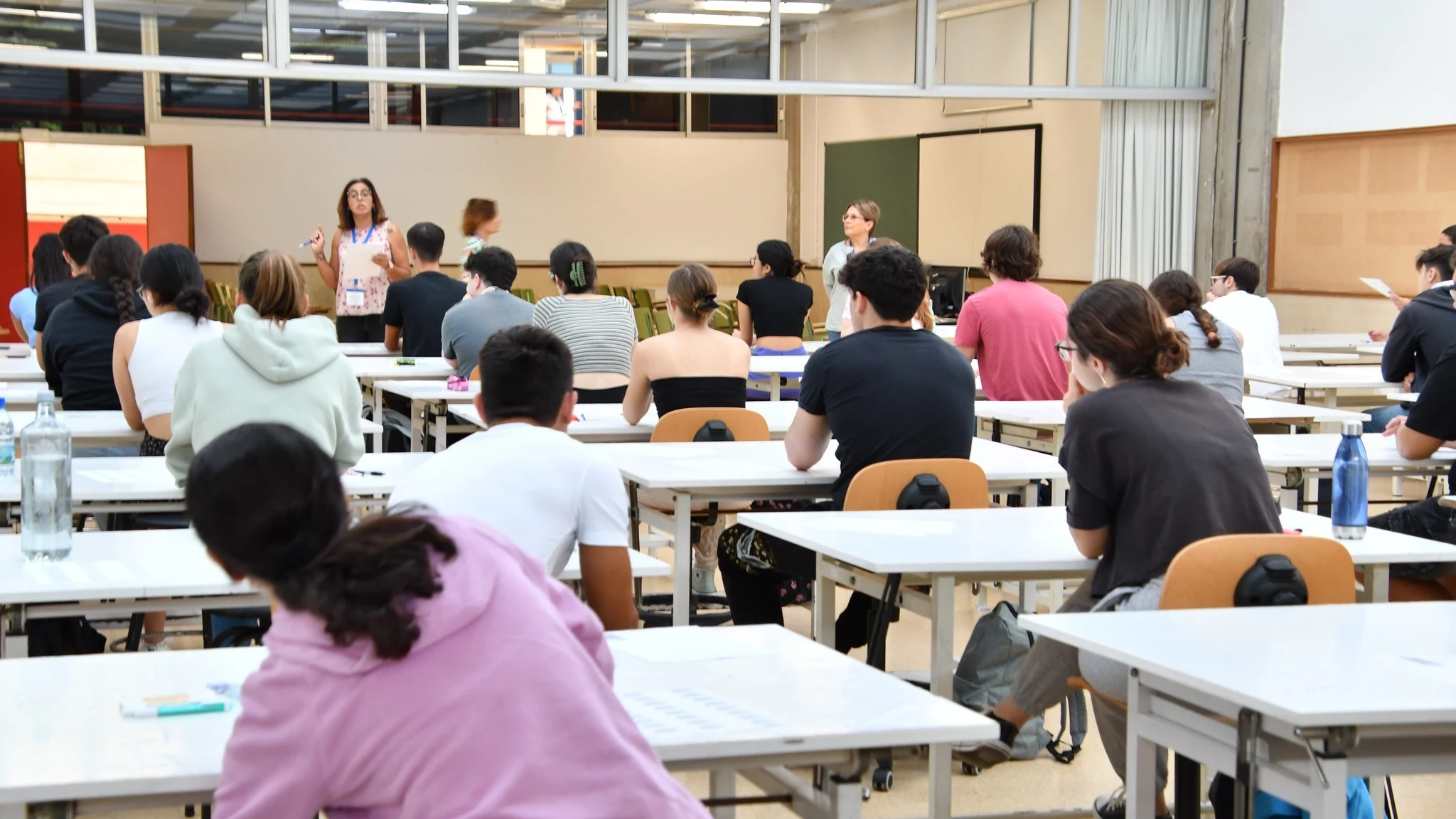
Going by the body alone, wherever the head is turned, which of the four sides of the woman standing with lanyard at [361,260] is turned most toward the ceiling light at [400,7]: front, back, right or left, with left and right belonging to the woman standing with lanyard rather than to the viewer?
back

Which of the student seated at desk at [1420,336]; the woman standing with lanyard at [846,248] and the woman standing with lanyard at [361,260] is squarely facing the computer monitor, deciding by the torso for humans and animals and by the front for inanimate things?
the student seated at desk

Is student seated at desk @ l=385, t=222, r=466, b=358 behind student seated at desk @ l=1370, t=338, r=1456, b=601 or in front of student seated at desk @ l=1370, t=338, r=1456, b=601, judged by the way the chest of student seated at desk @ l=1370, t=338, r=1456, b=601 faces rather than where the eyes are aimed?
in front

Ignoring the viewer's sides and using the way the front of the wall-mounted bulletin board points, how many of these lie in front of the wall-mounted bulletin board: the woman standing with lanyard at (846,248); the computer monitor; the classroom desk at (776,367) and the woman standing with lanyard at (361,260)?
4

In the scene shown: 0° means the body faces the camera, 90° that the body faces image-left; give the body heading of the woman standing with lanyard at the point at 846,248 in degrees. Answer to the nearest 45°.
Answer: approximately 45°

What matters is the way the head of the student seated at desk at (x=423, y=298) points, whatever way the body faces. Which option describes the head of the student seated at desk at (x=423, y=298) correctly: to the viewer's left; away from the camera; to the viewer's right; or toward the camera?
away from the camera

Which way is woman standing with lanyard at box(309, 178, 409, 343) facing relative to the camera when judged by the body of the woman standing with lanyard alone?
toward the camera

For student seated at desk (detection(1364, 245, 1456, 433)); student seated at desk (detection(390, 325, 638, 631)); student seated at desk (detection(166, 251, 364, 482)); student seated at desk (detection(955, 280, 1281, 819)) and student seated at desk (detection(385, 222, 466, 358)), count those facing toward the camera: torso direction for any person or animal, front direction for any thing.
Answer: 0

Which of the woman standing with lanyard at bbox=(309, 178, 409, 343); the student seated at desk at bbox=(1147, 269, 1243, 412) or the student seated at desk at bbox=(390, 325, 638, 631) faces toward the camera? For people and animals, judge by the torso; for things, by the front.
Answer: the woman standing with lanyard

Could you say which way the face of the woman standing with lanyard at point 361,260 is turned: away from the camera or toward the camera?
toward the camera

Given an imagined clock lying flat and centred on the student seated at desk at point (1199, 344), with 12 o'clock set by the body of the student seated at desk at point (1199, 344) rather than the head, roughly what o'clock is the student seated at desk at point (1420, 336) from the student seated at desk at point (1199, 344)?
the student seated at desk at point (1420, 336) is roughly at 3 o'clock from the student seated at desk at point (1199, 344).

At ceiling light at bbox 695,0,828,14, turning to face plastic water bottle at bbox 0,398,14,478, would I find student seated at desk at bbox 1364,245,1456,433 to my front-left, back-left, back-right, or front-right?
front-left

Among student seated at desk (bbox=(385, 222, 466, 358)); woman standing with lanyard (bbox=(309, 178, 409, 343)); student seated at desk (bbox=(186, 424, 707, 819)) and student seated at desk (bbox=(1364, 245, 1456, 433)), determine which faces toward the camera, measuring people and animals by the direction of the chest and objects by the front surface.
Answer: the woman standing with lanyard

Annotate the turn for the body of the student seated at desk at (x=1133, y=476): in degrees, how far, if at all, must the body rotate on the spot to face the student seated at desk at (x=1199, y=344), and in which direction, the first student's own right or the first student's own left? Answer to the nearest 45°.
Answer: approximately 45° to the first student's own right

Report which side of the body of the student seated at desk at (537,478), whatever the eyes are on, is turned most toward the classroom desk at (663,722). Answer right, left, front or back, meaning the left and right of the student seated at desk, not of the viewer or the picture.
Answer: back

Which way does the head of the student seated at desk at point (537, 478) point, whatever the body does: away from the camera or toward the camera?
away from the camera

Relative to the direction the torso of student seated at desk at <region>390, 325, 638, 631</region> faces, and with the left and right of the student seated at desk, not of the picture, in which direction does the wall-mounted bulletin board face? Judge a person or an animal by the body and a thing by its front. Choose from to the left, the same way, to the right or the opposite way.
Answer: to the left

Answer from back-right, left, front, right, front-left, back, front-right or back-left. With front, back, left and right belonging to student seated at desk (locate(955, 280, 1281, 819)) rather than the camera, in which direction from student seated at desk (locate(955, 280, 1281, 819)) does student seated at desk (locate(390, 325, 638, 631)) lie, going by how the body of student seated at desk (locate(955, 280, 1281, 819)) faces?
left

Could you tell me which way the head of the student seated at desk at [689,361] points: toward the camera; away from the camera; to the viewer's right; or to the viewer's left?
away from the camera

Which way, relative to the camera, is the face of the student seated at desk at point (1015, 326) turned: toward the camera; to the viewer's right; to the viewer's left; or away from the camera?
away from the camera

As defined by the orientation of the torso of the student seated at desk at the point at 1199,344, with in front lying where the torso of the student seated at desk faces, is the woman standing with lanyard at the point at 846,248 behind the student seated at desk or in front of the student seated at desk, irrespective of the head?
in front
